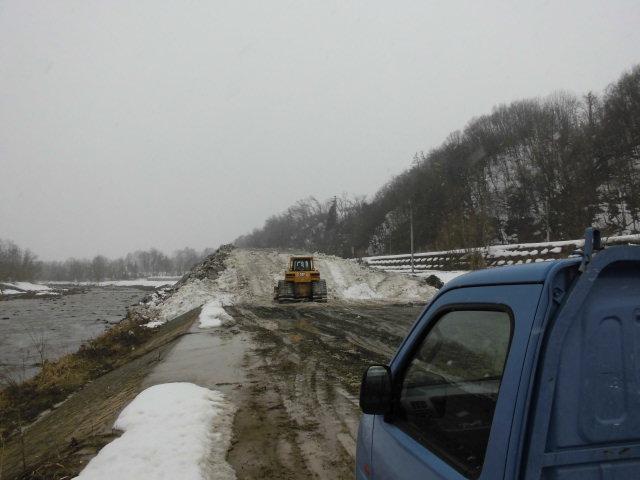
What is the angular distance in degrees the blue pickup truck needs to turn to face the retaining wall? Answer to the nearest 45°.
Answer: approximately 45° to its right

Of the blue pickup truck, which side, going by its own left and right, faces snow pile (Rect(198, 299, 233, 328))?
front

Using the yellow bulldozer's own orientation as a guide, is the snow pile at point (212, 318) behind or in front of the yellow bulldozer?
behind

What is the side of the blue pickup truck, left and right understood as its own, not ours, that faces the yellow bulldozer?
front

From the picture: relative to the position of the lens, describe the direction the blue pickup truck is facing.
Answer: facing away from the viewer and to the left of the viewer

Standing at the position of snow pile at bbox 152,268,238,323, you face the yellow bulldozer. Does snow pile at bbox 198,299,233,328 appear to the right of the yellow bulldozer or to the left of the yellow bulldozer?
right

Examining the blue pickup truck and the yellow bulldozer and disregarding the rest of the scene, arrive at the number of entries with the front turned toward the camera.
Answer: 0

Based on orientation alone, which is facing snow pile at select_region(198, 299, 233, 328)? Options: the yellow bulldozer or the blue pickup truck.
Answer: the blue pickup truck

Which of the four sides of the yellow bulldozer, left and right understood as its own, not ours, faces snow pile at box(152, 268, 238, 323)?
left

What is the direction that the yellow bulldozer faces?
away from the camera
